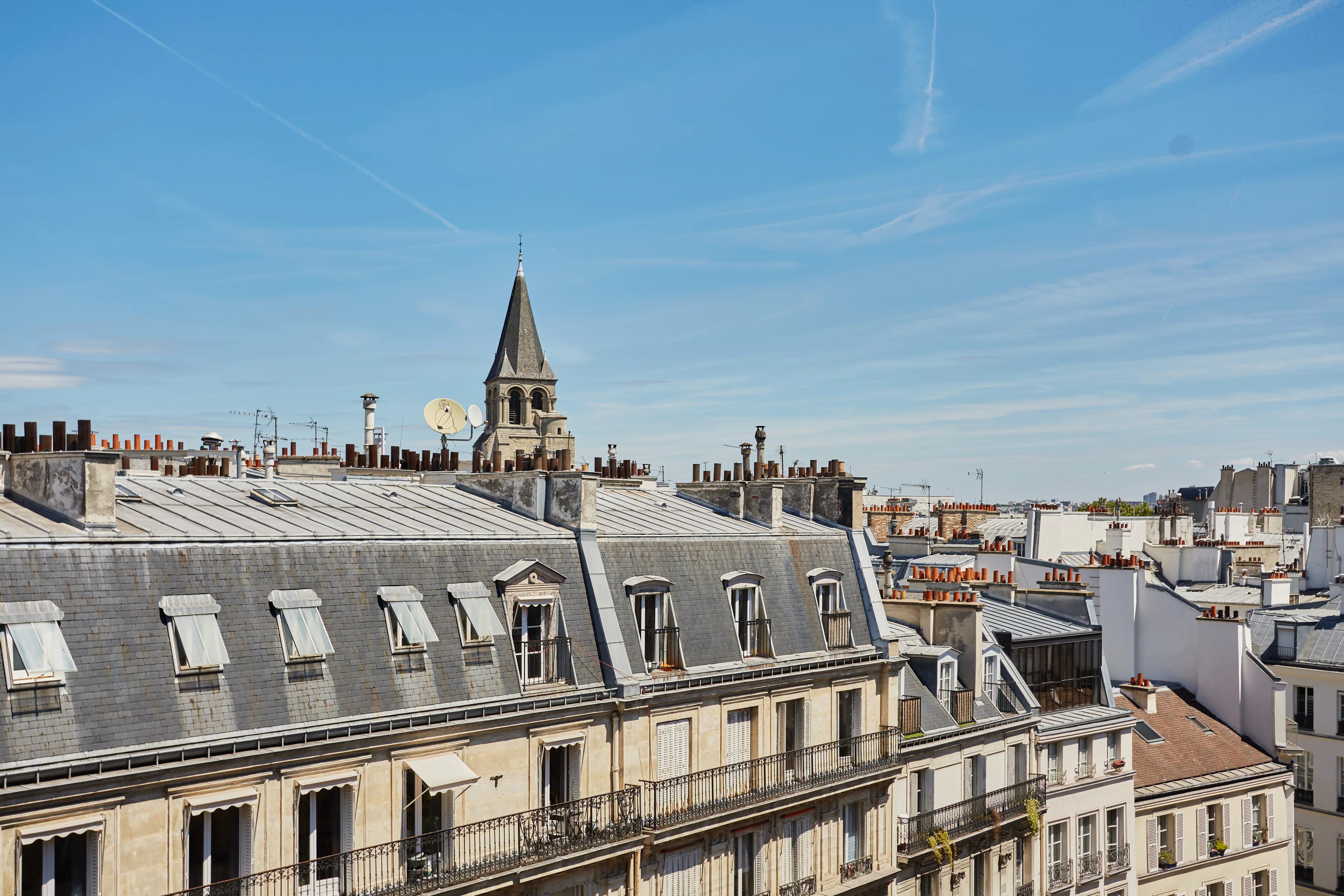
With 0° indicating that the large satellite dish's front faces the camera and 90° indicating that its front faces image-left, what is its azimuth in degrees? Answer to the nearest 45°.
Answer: approximately 0°

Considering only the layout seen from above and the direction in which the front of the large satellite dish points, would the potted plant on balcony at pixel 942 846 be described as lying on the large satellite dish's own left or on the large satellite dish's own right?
on the large satellite dish's own left
